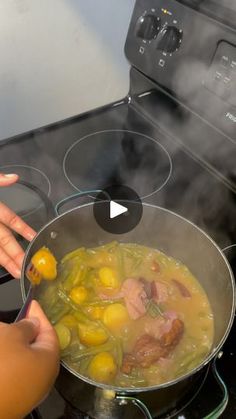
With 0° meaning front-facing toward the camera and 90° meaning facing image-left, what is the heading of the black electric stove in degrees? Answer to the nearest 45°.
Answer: approximately 45°
